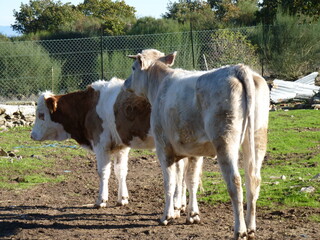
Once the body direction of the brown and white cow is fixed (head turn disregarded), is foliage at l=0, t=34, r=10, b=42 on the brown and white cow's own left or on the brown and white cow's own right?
on the brown and white cow's own right

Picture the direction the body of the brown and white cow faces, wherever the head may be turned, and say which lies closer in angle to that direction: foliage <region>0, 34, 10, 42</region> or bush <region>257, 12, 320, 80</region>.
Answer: the foliage

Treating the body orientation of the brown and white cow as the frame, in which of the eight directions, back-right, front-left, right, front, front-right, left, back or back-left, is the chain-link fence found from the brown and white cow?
right

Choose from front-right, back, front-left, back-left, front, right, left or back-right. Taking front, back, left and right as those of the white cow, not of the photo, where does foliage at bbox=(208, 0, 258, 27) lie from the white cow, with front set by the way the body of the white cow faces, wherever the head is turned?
front-right

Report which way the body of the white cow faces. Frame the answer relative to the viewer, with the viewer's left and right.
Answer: facing away from the viewer and to the left of the viewer

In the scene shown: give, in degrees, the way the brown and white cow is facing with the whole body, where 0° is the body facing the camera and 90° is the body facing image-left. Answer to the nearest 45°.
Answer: approximately 90°

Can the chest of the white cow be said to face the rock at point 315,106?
no

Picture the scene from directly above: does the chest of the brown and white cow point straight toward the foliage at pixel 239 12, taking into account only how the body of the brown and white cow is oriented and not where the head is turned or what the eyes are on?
no

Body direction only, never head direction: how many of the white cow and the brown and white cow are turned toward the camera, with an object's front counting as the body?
0

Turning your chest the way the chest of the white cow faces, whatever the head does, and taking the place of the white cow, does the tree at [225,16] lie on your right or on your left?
on your right

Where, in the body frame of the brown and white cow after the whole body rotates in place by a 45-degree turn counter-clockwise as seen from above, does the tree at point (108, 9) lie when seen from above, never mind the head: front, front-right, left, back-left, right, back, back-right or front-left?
back-right

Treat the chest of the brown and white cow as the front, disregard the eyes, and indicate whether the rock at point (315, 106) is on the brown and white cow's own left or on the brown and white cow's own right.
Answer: on the brown and white cow's own right

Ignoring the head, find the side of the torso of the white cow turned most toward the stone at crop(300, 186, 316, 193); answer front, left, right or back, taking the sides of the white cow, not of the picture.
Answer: right

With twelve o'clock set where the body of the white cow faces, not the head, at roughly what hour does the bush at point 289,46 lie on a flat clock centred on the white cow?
The bush is roughly at 2 o'clock from the white cow.

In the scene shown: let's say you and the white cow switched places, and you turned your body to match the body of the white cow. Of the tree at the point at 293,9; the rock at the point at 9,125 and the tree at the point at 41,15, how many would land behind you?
0

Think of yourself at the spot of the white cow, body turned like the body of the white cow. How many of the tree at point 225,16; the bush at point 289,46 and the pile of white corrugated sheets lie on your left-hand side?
0
